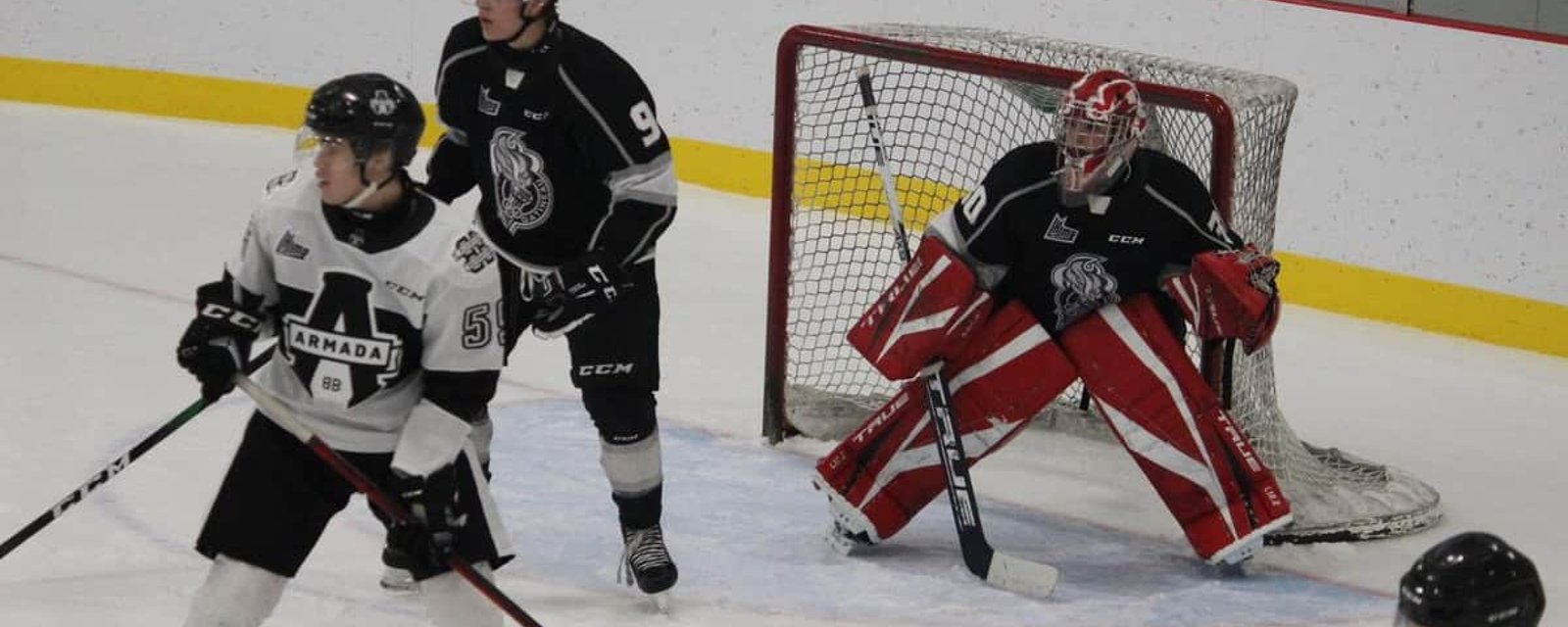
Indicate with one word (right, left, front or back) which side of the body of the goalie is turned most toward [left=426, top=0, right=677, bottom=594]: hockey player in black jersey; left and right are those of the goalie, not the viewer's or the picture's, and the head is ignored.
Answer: right

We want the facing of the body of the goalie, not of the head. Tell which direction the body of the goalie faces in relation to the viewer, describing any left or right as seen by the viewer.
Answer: facing the viewer

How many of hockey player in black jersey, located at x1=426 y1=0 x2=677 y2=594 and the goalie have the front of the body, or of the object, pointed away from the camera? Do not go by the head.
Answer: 0

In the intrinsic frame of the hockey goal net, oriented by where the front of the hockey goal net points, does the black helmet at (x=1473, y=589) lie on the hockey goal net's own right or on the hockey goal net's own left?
on the hockey goal net's own left

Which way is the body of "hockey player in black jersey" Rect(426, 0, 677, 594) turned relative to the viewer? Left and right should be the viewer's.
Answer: facing the viewer and to the left of the viewer

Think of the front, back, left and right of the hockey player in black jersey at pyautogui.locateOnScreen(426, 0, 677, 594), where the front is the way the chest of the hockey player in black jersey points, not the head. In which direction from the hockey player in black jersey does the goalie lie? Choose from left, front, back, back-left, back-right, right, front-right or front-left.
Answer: back-left

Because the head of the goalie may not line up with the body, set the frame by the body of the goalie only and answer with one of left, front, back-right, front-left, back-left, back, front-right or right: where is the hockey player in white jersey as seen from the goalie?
front-right

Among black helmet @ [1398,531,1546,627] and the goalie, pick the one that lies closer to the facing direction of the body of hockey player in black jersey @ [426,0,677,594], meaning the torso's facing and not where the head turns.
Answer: the black helmet

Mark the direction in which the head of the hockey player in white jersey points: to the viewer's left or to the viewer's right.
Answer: to the viewer's left

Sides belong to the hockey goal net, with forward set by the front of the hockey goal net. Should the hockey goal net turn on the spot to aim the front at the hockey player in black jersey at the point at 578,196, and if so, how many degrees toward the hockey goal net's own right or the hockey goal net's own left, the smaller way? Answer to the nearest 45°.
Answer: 0° — it already faces them
